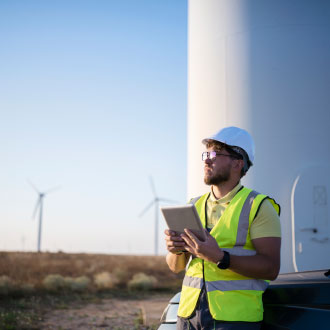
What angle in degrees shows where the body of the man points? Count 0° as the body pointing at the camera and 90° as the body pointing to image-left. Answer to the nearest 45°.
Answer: approximately 45°

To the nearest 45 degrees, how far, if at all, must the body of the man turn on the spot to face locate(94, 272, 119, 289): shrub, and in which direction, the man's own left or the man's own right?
approximately 135° to the man's own right

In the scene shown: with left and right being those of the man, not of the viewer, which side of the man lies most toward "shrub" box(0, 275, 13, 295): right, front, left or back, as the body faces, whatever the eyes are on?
right

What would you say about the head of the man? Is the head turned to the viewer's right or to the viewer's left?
to the viewer's left

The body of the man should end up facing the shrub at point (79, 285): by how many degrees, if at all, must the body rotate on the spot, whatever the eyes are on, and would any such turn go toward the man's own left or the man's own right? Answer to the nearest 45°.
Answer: approximately 135° to the man's own right

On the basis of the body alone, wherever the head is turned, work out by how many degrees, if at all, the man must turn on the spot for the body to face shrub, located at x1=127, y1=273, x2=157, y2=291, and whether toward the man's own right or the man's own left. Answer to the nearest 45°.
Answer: approximately 135° to the man's own right
